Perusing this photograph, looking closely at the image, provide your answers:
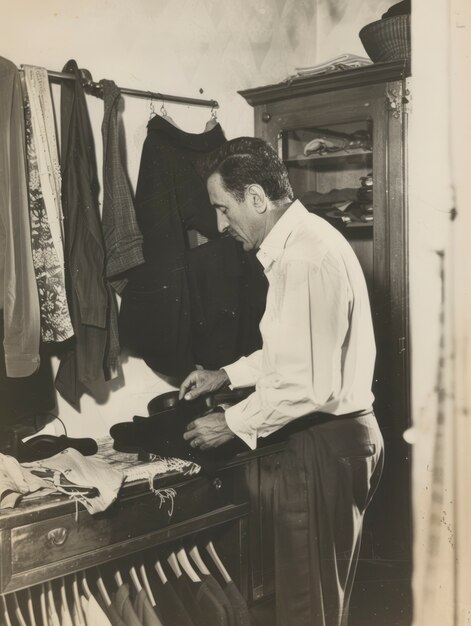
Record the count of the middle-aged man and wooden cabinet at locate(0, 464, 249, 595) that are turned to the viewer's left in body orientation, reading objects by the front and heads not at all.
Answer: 1

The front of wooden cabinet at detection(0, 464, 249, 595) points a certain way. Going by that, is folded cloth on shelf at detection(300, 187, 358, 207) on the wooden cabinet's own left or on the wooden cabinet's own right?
on the wooden cabinet's own left

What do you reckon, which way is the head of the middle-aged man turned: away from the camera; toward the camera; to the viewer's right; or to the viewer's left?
to the viewer's left

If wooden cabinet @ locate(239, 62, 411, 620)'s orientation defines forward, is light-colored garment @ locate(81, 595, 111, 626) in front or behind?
in front

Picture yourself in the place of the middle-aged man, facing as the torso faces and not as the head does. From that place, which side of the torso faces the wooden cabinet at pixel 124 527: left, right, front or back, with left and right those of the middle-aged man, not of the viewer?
front

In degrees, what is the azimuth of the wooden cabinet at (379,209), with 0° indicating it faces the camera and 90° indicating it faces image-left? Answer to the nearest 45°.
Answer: approximately 45°

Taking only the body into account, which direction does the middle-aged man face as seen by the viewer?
to the viewer's left

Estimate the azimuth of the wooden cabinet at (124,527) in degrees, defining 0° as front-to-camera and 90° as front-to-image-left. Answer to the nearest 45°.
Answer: approximately 315°

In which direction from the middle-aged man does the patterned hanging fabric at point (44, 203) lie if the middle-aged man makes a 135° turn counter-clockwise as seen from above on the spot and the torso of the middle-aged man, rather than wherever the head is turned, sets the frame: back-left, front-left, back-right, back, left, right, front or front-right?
back-right

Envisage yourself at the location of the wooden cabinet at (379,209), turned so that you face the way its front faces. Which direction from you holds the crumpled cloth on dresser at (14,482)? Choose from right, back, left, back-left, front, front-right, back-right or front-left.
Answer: front
